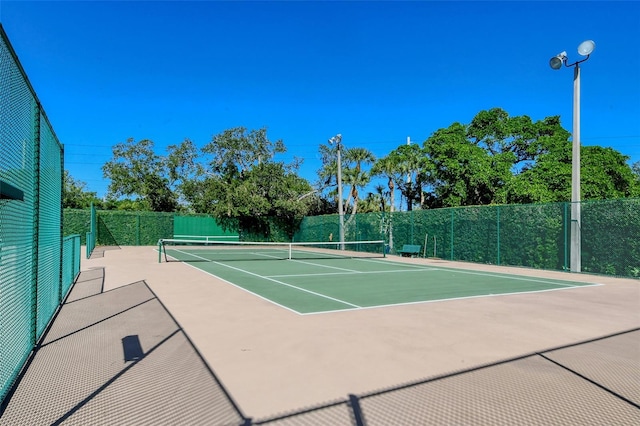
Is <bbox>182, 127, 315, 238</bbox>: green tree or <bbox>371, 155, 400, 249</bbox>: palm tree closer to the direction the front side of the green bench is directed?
the green tree

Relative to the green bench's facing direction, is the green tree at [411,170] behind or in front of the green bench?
behind

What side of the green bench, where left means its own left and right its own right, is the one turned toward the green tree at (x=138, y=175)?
right

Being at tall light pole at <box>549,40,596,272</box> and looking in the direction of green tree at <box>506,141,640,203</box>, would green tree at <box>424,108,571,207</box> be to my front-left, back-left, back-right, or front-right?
front-left

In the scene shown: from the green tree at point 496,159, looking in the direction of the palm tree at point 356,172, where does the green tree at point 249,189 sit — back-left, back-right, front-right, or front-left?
front-left

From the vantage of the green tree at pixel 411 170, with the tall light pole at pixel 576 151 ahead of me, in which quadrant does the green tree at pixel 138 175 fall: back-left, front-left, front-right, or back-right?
back-right

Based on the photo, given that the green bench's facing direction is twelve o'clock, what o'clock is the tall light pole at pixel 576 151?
The tall light pole is roughly at 9 o'clock from the green bench.

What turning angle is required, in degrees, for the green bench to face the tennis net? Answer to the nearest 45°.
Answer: approximately 45° to its right

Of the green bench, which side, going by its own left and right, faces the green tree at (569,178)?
back

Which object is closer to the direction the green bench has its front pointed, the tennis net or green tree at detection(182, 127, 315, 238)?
the tennis net

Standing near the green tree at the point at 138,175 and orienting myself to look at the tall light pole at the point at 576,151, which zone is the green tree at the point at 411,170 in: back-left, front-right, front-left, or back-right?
front-left

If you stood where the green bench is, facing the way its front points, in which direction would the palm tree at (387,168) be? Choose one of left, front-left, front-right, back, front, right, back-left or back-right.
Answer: back-right

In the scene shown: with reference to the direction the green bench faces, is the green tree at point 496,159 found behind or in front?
behind
